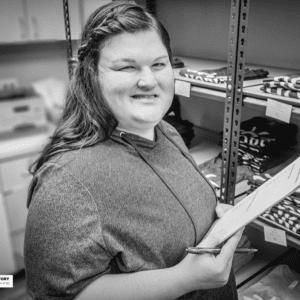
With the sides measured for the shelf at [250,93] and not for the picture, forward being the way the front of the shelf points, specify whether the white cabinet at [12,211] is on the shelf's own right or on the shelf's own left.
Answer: on the shelf's own right

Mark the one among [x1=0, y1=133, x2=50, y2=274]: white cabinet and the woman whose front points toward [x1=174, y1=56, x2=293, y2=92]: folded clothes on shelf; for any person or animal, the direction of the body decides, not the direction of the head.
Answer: the white cabinet

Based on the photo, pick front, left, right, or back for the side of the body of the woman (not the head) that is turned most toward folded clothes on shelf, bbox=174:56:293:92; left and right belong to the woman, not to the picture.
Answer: left

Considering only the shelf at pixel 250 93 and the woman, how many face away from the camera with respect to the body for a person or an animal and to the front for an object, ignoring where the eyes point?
0

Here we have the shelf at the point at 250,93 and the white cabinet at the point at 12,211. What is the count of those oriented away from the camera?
0

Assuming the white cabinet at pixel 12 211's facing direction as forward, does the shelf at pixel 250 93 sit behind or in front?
in front

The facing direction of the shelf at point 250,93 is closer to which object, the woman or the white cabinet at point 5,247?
the woman

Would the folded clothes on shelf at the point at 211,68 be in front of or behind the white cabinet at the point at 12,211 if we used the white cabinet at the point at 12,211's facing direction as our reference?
in front

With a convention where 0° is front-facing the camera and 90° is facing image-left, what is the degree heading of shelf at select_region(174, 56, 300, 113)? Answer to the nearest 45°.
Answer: approximately 45°

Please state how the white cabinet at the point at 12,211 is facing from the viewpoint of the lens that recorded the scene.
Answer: facing the viewer and to the right of the viewer

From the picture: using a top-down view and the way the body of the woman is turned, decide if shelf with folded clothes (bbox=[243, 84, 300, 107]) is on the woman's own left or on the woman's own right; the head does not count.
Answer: on the woman's own left

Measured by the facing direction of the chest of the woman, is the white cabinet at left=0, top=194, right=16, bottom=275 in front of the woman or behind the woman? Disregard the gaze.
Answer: behind
